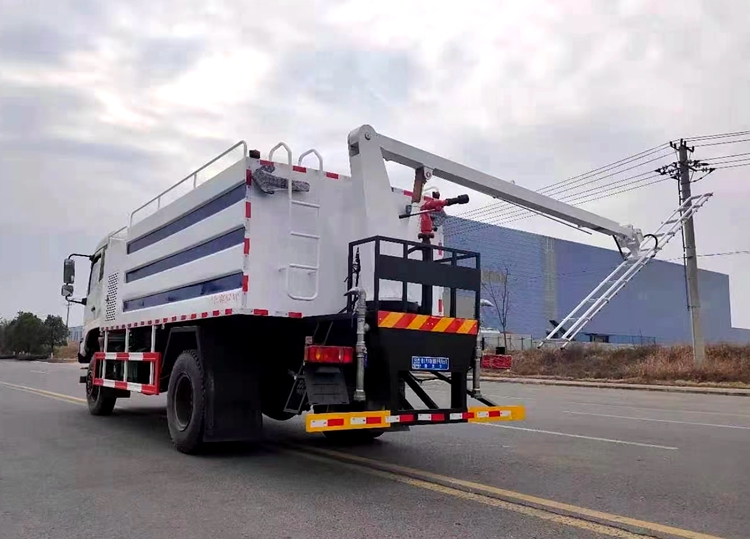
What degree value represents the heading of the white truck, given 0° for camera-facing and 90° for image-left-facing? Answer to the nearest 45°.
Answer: approximately 135°

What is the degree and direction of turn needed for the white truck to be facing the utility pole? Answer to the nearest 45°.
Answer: approximately 90° to its right
